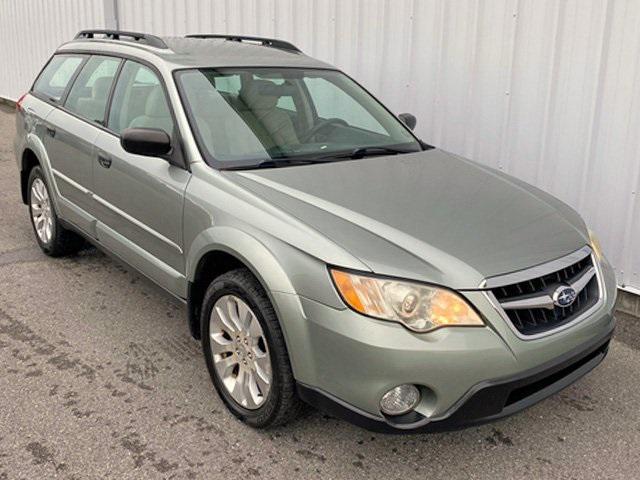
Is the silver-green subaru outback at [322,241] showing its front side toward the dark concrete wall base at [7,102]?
no
